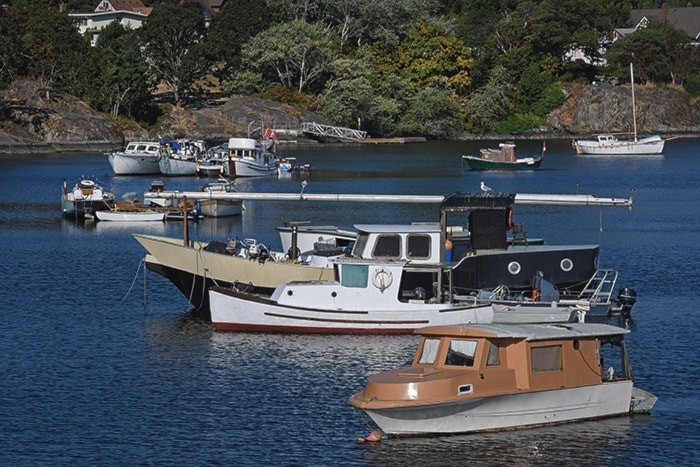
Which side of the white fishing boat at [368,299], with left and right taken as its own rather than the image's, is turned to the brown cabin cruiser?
left

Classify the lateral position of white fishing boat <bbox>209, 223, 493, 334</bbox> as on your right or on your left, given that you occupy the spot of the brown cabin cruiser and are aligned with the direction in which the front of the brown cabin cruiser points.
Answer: on your right

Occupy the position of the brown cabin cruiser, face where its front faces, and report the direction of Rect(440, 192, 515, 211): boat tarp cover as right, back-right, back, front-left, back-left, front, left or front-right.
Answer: back-right

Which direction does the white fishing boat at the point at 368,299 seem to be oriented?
to the viewer's left

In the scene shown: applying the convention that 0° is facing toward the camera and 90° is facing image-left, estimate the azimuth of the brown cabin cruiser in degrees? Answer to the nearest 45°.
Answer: approximately 45°

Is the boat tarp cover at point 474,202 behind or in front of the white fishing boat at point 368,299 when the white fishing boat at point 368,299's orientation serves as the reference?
behind

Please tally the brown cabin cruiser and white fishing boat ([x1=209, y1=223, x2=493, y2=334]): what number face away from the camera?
0
